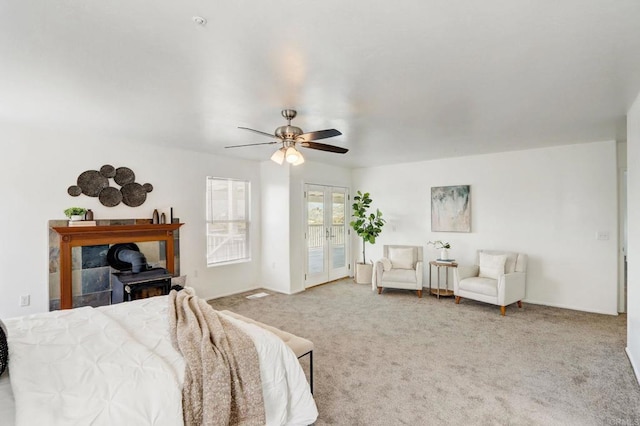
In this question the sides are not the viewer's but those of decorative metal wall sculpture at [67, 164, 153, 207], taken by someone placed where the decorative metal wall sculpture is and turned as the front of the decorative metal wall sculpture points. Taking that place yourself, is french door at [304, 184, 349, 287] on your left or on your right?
on your left

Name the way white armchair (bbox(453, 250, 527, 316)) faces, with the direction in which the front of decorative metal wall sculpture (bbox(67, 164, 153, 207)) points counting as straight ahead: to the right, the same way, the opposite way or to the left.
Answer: to the right

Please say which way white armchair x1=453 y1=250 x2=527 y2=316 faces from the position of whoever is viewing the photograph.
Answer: facing the viewer and to the left of the viewer

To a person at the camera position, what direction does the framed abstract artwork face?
facing the viewer

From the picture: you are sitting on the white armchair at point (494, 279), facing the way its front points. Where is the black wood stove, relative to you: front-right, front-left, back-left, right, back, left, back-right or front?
front

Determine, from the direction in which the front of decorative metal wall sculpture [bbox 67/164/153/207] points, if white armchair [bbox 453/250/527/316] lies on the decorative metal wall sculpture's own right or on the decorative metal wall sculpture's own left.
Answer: on the decorative metal wall sculpture's own left

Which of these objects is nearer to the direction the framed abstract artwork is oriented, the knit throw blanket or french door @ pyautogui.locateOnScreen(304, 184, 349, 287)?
the knit throw blanket

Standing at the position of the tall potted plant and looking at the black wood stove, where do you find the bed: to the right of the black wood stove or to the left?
left

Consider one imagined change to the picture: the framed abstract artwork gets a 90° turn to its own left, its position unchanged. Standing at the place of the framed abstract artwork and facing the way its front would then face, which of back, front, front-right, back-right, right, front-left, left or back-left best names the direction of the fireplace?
back-right

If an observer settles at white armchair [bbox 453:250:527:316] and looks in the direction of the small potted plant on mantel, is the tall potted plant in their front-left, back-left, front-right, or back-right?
front-right

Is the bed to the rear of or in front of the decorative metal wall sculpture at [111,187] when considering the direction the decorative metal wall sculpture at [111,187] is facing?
in front

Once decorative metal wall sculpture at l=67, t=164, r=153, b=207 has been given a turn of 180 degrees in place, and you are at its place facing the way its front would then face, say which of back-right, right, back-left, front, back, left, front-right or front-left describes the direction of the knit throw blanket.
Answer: back

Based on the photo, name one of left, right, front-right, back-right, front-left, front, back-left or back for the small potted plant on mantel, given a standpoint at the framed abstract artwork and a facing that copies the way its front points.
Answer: front-right
